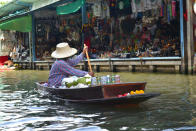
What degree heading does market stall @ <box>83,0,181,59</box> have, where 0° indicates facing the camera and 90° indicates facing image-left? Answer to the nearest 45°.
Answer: approximately 0°

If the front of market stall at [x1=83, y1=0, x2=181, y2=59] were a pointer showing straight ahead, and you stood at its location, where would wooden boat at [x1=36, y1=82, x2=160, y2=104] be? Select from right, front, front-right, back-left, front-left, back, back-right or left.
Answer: front

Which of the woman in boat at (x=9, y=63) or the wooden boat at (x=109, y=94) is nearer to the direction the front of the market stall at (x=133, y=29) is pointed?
the wooden boat

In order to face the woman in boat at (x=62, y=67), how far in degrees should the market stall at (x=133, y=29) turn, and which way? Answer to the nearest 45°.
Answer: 0° — it already faces them

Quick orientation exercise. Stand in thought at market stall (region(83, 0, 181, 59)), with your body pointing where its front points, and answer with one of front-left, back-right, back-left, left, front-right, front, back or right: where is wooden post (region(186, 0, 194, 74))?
front-left

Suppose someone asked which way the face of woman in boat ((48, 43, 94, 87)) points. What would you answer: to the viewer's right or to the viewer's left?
to the viewer's right

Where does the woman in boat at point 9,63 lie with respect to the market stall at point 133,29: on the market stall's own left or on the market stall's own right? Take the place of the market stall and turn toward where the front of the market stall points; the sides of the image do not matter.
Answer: on the market stall's own right

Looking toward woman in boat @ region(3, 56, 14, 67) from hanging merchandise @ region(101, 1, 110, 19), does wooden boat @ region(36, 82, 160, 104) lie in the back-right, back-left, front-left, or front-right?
back-left
